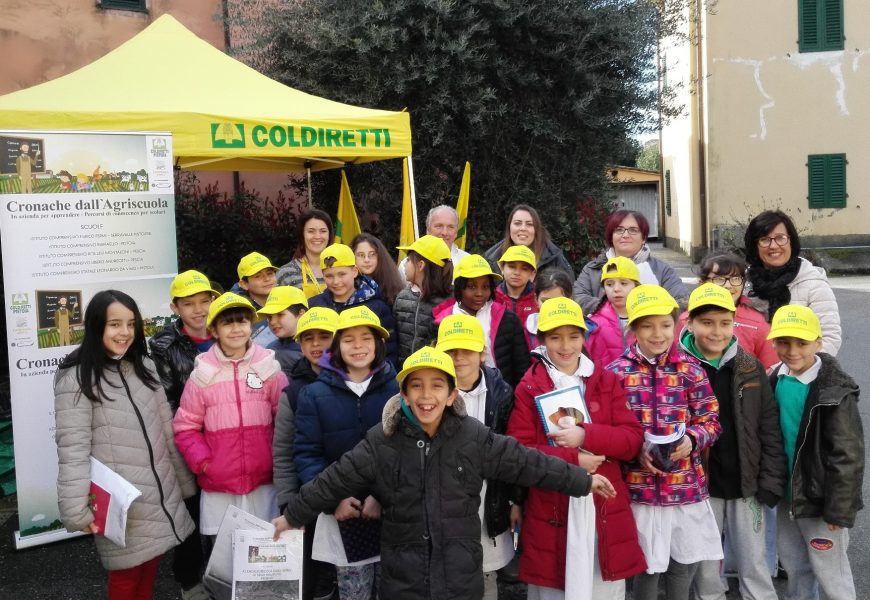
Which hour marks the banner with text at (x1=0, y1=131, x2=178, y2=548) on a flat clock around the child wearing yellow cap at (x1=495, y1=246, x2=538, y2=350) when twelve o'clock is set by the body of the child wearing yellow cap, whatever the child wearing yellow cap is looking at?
The banner with text is roughly at 3 o'clock from the child wearing yellow cap.

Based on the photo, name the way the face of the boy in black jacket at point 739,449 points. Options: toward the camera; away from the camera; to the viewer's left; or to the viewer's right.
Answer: toward the camera

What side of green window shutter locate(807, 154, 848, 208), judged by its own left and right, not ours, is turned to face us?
front

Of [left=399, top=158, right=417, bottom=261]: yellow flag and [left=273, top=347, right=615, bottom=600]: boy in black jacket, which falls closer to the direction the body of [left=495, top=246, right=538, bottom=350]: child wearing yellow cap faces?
the boy in black jacket

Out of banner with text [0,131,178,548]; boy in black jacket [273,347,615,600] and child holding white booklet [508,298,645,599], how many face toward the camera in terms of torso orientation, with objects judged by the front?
3

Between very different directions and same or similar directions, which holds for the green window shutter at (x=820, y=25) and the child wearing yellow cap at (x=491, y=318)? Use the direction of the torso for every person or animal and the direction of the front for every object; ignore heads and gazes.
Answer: same or similar directions

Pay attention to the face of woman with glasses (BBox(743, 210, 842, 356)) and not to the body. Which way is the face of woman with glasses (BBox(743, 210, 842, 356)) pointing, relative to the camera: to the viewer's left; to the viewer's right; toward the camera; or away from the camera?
toward the camera

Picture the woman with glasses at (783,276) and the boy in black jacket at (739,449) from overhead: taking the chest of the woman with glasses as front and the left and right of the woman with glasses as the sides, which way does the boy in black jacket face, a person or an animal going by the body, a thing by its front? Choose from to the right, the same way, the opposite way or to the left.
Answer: the same way

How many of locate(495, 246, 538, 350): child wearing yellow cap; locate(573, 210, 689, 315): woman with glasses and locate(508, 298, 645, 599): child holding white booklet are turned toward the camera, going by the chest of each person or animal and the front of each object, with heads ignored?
3

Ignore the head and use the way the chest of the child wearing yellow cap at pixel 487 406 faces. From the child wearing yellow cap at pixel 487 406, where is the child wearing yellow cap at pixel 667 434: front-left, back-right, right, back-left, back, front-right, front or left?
left

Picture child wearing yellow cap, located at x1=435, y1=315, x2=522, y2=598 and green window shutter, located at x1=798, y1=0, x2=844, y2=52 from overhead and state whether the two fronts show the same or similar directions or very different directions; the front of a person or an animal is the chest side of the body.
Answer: same or similar directions

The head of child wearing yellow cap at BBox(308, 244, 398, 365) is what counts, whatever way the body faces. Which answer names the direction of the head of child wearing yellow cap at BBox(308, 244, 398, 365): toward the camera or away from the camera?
toward the camera

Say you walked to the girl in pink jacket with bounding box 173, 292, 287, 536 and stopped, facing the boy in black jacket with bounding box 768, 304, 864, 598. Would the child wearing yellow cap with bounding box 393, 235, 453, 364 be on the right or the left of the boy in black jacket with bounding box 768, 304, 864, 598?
left

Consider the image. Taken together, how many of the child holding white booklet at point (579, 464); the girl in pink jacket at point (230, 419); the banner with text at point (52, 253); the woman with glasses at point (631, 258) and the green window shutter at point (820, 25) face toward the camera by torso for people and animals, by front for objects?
5

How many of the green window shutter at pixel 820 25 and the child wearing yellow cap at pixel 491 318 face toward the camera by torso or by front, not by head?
2

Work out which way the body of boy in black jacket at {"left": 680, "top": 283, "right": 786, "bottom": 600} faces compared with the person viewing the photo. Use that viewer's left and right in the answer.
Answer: facing the viewer and to the left of the viewer

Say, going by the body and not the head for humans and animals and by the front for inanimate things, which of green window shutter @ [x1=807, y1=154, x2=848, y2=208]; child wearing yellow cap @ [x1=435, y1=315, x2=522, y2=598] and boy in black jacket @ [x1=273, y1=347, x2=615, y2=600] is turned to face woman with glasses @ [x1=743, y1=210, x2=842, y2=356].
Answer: the green window shutter
